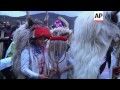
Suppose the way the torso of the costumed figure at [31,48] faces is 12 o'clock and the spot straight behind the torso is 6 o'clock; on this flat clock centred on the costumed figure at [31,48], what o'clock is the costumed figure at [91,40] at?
the costumed figure at [91,40] is roughly at 11 o'clock from the costumed figure at [31,48].

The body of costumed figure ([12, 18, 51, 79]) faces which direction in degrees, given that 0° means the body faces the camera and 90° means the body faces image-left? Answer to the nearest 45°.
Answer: approximately 315°
